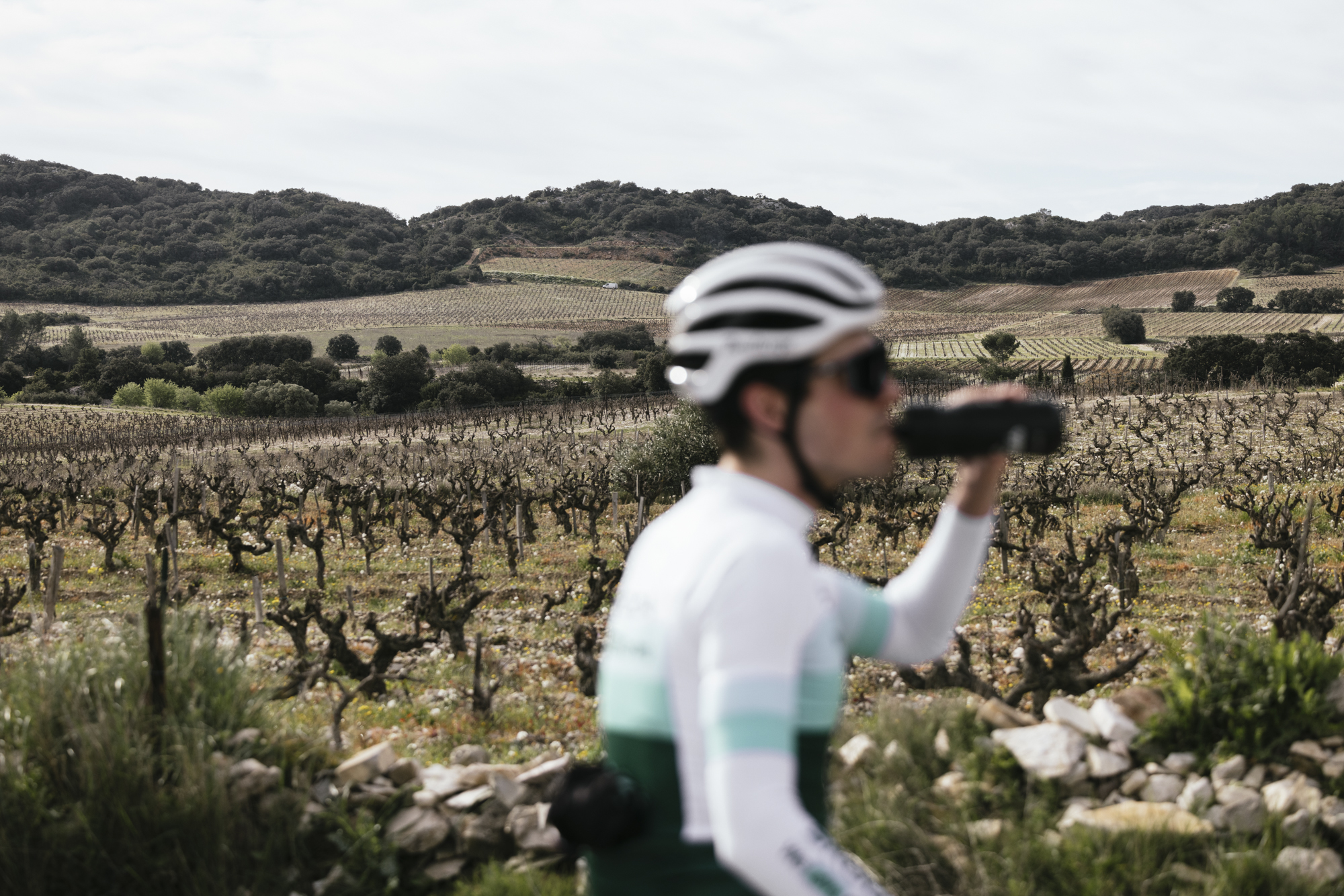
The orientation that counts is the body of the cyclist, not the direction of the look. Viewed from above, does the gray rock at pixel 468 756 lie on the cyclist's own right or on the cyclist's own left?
on the cyclist's own left

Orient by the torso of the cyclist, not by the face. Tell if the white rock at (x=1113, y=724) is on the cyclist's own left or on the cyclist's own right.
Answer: on the cyclist's own left

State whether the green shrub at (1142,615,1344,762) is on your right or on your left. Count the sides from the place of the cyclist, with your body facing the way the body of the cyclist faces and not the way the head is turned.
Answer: on your left

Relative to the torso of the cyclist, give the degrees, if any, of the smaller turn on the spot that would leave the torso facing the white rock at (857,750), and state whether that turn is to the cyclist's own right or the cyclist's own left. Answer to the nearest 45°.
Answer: approximately 90° to the cyclist's own left

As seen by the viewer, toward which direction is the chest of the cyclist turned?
to the viewer's right

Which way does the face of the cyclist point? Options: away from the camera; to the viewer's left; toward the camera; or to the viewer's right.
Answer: to the viewer's right

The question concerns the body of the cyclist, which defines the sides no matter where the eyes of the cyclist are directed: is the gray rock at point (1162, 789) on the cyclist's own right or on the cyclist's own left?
on the cyclist's own left

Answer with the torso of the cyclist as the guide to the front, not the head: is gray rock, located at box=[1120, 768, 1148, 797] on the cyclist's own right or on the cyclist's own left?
on the cyclist's own left
